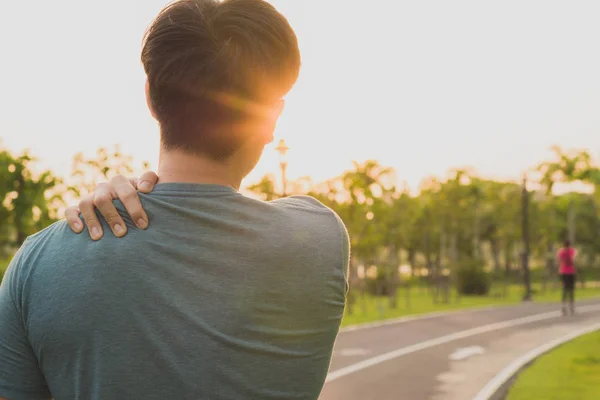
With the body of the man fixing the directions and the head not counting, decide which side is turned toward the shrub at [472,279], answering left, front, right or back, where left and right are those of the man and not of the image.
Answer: front

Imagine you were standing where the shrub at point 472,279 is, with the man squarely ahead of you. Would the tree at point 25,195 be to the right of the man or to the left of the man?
right

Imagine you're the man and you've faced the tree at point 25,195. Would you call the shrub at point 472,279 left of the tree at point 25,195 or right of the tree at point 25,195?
right

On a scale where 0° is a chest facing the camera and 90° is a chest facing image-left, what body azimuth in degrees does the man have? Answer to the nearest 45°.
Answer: approximately 180°

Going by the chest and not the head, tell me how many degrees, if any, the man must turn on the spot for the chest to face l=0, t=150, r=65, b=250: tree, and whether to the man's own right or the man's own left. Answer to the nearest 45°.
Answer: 0° — they already face it
